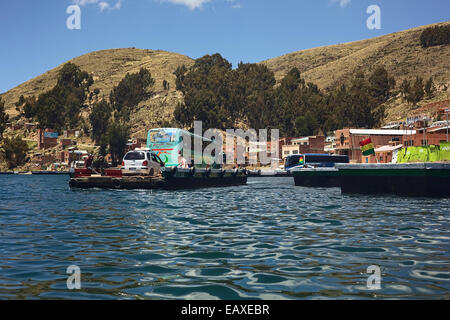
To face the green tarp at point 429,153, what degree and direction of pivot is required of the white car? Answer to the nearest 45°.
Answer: approximately 90° to its right

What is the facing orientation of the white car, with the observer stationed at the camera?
facing away from the viewer and to the right of the viewer
